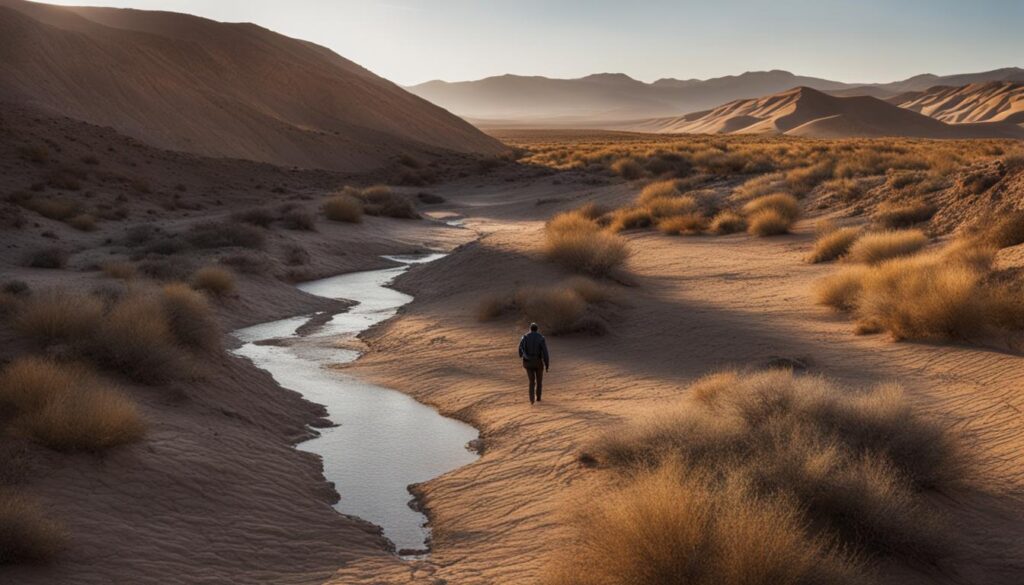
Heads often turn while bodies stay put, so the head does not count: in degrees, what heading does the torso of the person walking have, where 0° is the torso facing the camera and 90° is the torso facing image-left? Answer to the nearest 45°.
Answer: approximately 180°

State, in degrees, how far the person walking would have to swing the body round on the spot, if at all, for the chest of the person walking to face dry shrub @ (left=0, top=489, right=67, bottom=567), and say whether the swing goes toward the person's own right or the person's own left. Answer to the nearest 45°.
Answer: approximately 135° to the person's own left

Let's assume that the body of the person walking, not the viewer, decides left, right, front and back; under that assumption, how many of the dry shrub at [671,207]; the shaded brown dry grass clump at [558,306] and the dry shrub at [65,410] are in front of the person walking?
2

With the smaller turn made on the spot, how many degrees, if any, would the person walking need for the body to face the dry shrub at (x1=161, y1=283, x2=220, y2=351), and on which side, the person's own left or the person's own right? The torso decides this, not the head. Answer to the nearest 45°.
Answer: approximately 90° to the person's own left

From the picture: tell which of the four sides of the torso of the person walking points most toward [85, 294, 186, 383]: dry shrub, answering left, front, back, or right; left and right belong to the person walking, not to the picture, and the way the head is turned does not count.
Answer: left

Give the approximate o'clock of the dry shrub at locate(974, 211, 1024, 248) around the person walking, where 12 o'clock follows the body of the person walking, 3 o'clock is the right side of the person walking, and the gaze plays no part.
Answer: The dry shrub is roughly at 2 o'clock from the person walking.

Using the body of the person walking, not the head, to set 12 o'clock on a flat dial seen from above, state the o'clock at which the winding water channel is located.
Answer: The winding water channel is roughly at 9 o'clock from the person walking.

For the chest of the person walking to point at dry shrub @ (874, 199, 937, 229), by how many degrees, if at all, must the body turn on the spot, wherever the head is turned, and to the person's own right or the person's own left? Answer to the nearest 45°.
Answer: approximately 45° to the person's own right

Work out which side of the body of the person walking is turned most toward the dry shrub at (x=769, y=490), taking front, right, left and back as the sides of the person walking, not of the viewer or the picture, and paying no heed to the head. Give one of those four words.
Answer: back

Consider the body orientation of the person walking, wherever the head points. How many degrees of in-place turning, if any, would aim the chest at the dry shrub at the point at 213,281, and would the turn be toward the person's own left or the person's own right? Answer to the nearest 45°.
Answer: approximately 45° to the person's own left

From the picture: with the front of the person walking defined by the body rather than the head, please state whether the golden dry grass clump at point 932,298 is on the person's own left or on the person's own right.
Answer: on the person's own right

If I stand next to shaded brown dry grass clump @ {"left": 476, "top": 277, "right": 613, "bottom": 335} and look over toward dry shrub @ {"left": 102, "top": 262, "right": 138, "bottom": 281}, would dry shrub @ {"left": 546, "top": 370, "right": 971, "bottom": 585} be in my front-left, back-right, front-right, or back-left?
back-left

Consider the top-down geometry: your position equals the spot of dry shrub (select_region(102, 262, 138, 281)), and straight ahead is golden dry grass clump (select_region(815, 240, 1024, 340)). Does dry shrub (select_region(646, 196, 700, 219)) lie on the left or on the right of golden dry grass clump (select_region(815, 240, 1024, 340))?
left

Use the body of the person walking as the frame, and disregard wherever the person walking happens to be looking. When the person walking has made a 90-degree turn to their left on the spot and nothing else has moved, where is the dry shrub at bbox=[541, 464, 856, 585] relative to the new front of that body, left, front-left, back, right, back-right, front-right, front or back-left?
left
